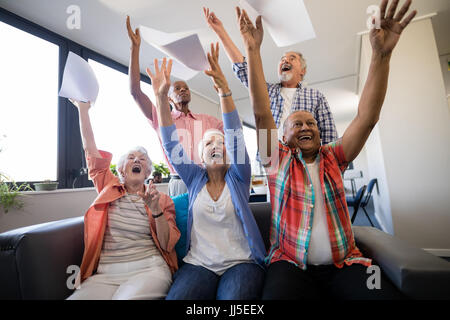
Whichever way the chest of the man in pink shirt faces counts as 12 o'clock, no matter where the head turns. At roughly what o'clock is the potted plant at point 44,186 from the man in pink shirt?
The potted plant is roughly at 4 o'clock from the man in pink shirt.

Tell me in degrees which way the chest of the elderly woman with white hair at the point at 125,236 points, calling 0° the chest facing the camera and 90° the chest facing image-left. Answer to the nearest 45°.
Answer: approximately 0°

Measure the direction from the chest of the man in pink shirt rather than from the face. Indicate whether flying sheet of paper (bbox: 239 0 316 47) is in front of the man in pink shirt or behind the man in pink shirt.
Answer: in front

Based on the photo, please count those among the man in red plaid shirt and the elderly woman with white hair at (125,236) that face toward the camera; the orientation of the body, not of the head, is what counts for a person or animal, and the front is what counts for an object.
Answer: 2

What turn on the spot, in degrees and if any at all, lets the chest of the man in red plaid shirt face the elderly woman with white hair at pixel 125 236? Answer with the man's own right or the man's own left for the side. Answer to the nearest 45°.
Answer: approximately 90° to the man's own right

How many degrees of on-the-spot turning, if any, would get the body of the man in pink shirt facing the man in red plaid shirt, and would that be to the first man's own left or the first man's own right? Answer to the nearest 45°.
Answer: approximately 45° to the first man's own left

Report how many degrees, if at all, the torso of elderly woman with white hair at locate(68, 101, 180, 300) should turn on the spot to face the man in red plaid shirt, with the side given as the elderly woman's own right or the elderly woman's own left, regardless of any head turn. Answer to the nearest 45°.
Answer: approximately 45° to the elderly woman's own left
